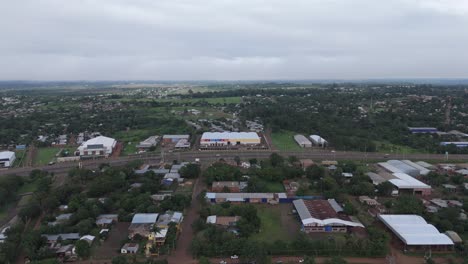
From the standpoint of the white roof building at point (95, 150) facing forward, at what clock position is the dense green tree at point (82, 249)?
The dense green tree is roughly at 12 o'clock from the white roof building.

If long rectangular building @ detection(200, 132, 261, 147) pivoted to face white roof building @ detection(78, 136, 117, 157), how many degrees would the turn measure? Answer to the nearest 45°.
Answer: approximately 90° to its right

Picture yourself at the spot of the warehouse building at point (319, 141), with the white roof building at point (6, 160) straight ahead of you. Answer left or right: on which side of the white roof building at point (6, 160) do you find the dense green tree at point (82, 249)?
left

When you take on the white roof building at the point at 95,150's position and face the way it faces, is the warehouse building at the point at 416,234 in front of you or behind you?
in front

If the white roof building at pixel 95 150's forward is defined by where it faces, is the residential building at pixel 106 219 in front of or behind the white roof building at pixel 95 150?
in front

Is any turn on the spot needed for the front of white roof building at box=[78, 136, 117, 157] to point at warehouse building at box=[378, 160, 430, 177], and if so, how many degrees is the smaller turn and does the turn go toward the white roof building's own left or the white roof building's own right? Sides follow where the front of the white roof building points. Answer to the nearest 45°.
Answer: approximately 45° to the white roof building's own left

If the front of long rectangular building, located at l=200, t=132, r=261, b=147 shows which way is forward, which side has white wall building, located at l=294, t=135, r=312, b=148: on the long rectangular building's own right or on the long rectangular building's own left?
on the long rectangular building's own left

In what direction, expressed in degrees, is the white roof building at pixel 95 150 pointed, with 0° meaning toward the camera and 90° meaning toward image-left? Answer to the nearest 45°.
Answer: approximately 0°

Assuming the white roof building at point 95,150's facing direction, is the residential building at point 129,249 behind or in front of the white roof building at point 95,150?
in front

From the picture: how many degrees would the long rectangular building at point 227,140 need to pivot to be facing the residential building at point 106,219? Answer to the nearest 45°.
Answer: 0° — it already faces it

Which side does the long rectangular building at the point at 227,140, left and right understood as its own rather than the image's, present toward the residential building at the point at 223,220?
front

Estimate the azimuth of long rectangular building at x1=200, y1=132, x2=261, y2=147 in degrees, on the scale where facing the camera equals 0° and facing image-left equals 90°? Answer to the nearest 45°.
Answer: approximately 0°

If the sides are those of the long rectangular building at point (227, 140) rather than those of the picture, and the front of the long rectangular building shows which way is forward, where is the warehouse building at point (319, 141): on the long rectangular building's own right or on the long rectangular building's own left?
on the long rectangular building's own left

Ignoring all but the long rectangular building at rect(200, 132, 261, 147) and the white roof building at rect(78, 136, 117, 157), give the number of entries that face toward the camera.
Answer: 2
